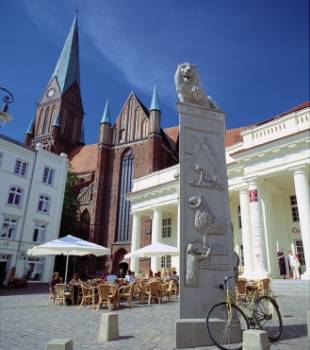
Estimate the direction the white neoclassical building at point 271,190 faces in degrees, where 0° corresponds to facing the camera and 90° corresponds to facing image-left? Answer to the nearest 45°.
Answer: approximately 45°

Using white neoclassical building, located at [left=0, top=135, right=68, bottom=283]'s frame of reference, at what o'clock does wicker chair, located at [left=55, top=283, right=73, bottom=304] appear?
The wicker chair is roughly at 1 o'clock from the white neoclassical building.

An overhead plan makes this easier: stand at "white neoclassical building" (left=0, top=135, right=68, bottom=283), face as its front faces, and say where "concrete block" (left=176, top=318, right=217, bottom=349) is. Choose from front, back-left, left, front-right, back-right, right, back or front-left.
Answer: front-right

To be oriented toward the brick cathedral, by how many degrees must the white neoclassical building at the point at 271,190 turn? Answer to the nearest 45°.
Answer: approximately 90° to its right

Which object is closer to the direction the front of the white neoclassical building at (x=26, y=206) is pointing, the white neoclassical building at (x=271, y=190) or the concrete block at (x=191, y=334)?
the white neoclassical building

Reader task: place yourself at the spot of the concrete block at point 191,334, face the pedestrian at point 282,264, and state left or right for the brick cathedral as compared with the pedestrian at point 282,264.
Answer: left

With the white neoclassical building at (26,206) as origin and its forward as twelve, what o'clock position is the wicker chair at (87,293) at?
The wicker chair is roughly at 1 o'clock from the white neoclassical building.
